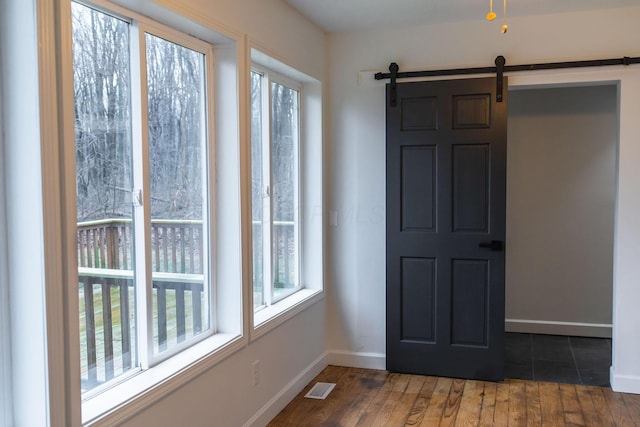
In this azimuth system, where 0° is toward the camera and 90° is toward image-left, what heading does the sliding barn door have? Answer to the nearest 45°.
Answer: approximately 0°

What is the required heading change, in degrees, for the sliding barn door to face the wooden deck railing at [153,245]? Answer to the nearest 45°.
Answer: approximately 45° to its right

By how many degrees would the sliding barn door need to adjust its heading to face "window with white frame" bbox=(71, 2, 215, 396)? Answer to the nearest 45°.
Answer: approximately 45° to its right

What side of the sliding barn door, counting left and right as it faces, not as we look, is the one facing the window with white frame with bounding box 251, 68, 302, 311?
right
